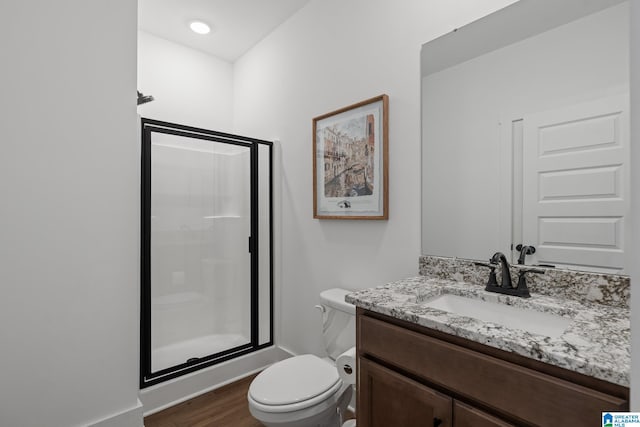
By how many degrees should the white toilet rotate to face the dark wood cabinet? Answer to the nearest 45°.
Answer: approximately 90° to its left

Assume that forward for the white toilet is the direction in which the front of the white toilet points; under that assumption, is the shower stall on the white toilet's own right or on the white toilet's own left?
on the white toilet's own right

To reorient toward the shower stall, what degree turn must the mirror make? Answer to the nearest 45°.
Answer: approximately 45° to its right

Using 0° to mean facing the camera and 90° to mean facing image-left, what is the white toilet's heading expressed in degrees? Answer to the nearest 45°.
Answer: approximately 45°

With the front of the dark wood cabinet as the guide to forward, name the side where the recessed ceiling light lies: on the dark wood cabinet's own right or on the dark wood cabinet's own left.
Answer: on the dark wood cabinet's own right
